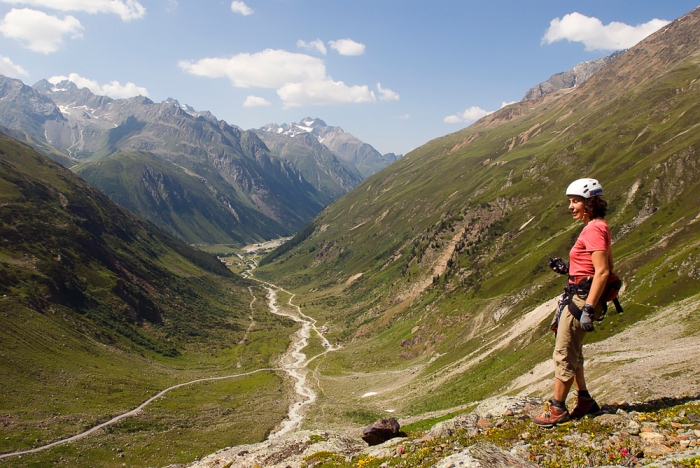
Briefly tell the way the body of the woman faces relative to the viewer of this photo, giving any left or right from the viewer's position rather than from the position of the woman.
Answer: facing to the left of the viewer

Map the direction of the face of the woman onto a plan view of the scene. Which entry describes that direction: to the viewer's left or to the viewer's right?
to the viewer's left

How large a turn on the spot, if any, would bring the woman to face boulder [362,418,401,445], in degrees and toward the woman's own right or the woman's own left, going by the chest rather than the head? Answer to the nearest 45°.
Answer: approximately 45° to the woman's own right
